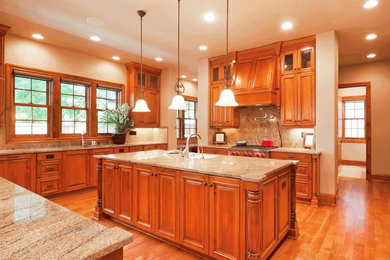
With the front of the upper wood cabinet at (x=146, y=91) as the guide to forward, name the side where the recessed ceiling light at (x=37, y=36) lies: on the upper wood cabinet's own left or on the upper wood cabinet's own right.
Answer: on the upper wood cabinet's own right

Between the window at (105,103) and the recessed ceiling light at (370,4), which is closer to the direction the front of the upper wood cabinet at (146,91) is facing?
the recessed ceiling light

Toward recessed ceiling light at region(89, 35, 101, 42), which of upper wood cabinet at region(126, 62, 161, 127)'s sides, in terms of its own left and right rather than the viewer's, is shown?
right

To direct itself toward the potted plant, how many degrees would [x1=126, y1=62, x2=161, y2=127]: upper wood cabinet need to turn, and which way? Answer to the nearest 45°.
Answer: approximately 90° to its right

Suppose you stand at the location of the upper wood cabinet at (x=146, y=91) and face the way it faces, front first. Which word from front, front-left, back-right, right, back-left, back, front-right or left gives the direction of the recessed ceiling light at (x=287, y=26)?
front

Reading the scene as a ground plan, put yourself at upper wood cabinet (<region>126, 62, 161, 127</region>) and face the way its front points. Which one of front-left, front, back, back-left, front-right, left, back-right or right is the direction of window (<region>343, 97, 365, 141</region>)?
front-left

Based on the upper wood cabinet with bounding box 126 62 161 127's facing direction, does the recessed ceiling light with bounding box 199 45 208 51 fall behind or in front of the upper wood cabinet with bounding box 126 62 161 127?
in front

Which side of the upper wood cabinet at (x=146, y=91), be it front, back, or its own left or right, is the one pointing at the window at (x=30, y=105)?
right

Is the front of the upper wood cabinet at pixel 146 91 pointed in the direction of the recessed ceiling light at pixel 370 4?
yes

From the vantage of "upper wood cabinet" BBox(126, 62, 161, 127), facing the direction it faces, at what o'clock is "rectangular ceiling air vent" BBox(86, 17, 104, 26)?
The rectangular ceiling air vent is roughly at 2 o'clock from the upper wood cabinet.

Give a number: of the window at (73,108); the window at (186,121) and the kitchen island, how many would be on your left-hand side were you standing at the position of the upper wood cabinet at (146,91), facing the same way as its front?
1

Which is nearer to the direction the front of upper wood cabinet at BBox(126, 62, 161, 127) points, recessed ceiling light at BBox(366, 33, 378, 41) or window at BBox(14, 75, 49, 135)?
the recessed ceiling light

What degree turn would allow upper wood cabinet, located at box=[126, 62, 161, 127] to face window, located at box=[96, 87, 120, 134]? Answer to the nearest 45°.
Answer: approximately 135° to its right

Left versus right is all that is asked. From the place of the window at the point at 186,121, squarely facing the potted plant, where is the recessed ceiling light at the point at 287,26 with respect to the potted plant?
left

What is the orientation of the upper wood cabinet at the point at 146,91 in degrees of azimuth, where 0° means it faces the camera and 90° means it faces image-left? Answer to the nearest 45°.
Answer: approximately 315°
